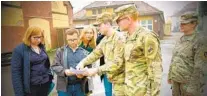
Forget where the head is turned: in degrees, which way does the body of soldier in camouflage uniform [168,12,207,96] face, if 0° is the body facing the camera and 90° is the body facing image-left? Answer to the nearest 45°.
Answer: approximately 45°

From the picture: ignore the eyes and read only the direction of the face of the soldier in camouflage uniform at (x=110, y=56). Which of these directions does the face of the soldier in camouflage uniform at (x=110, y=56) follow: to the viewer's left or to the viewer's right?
to the viewer's left

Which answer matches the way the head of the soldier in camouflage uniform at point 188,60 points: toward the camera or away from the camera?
toward the camera

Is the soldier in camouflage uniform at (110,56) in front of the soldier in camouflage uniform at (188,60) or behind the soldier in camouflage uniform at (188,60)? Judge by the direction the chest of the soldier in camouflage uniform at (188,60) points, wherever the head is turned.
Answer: in front
